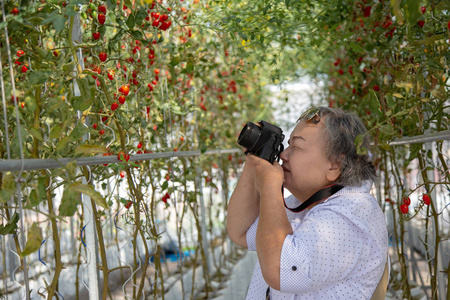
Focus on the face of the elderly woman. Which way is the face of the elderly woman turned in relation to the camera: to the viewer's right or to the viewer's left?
to the viewer's left

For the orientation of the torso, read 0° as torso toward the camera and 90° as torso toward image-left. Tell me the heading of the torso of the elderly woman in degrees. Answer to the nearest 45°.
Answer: approximately 90°
